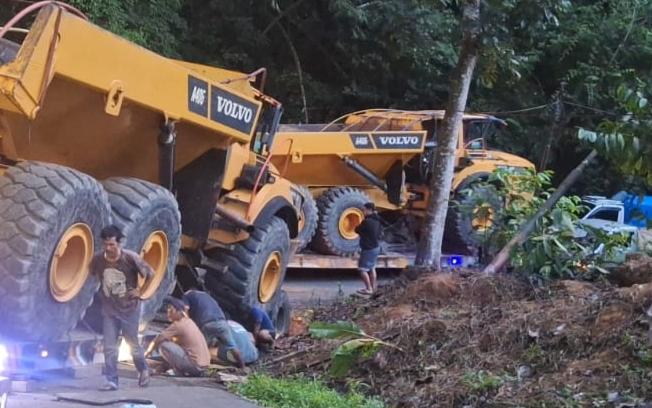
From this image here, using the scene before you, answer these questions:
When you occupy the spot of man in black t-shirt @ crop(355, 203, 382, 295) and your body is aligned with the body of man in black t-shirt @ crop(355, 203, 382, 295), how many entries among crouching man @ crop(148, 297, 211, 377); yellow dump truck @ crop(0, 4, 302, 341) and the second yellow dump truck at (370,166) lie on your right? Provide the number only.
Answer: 1

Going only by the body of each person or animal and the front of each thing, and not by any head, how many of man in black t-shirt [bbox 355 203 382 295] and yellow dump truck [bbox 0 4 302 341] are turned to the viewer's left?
1

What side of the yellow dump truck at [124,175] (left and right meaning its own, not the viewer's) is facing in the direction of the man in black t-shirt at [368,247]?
front

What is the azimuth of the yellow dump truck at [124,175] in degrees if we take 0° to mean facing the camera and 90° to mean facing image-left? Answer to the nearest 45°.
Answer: approximately 225°

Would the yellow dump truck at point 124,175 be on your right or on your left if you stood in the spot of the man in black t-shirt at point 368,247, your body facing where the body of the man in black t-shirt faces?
on your left

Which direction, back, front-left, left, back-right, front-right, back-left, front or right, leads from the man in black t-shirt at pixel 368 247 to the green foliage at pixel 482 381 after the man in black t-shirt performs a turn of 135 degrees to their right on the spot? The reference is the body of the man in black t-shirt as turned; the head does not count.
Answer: back-right

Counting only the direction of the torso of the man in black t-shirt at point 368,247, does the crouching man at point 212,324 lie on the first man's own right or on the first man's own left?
on the first man's own left

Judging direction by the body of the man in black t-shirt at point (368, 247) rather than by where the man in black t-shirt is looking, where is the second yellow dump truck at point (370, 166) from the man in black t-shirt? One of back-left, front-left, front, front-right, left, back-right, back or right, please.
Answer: right

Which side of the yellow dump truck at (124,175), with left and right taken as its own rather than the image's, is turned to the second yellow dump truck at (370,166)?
front

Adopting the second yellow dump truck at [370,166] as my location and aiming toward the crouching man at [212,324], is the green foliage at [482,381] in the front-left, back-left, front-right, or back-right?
front-left

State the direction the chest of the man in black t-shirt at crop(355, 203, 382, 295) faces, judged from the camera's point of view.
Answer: to the viewer's left

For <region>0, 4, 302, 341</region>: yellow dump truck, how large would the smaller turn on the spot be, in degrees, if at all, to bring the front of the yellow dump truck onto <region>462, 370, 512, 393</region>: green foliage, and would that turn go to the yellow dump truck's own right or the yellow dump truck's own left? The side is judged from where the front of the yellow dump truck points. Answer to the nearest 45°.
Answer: approximately 45° to the yellow dump truck's own right
